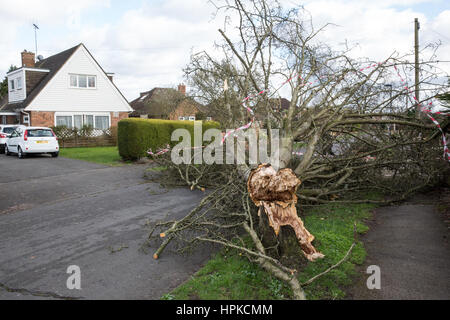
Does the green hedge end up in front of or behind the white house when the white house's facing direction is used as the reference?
in front

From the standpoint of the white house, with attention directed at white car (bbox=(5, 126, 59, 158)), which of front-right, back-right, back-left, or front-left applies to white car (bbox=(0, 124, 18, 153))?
front-right

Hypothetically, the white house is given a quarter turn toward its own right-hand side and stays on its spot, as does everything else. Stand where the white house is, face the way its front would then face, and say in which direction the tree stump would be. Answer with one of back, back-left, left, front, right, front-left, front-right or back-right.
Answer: left

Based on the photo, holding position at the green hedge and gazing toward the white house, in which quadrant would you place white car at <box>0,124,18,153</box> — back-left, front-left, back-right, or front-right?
front-left

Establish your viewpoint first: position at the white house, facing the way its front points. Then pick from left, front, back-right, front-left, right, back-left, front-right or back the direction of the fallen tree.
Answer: front

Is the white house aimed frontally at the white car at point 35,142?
yes

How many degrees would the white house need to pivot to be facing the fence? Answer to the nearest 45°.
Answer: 0° — it already faces it

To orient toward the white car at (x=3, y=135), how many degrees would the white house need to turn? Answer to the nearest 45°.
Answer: approximately 45° to its right

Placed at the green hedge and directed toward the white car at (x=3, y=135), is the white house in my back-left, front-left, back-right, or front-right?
front-right

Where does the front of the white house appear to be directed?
toward the camera
